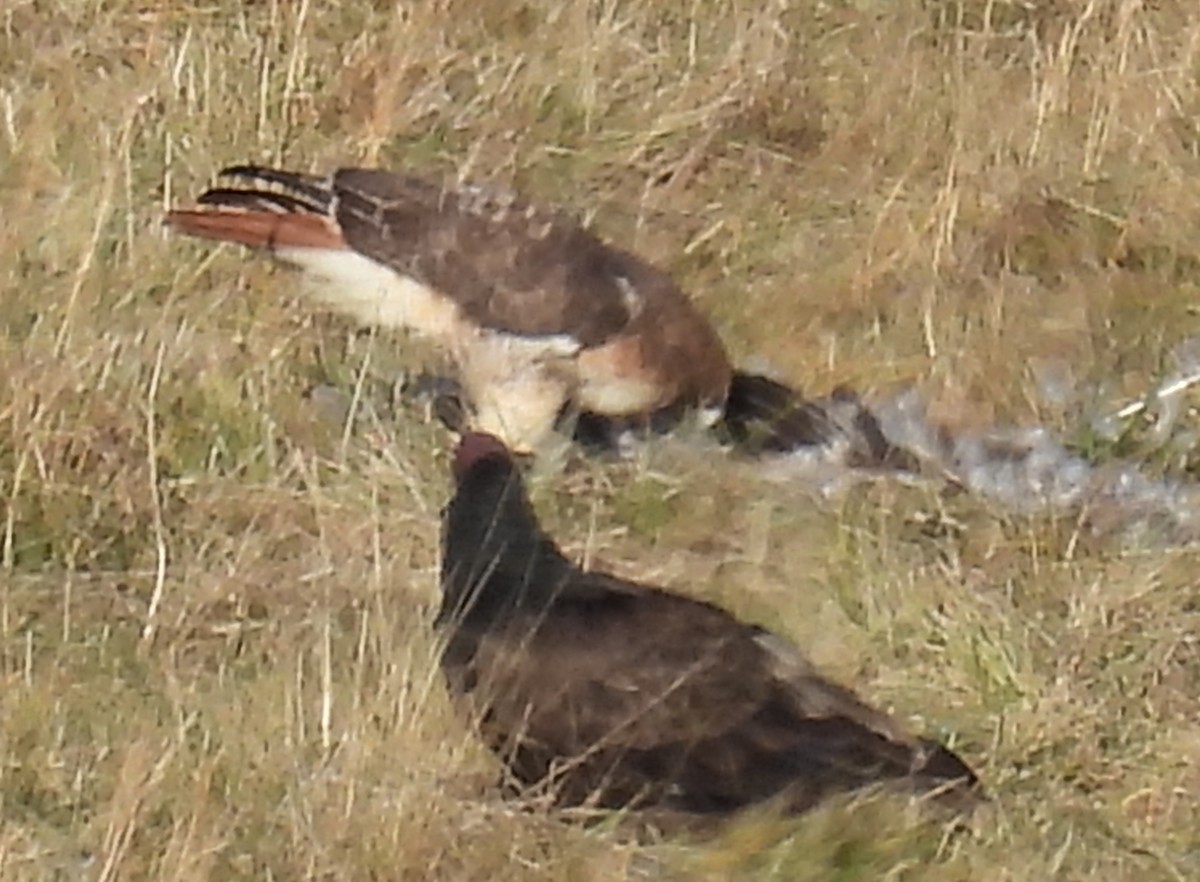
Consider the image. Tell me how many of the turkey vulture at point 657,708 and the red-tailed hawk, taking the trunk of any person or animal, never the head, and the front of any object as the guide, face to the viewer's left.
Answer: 1

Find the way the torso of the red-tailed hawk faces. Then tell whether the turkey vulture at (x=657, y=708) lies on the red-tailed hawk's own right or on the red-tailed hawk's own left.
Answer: on the red-tailed hawk's own right

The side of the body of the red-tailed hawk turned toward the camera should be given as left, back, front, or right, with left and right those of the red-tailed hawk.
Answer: right

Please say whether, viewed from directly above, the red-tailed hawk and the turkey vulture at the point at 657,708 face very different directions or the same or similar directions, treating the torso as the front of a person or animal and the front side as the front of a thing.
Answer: very different directions
